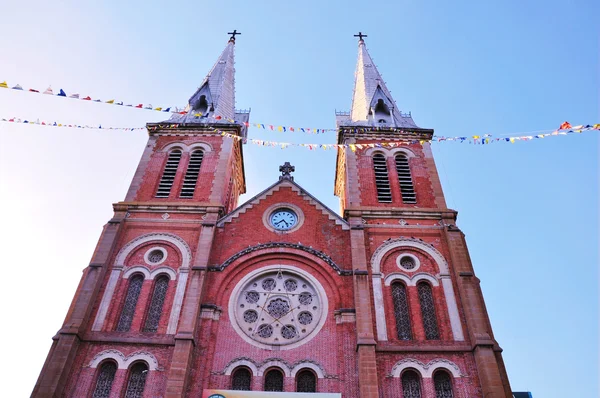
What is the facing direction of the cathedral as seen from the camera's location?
facing the viewer
